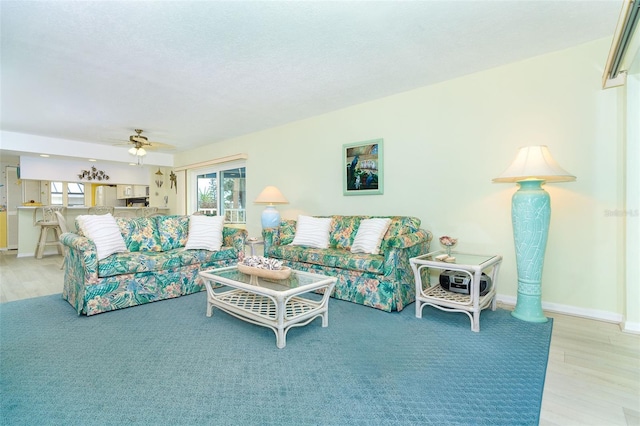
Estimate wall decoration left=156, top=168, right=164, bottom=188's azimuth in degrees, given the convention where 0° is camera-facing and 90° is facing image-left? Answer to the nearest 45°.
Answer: approximately 0°

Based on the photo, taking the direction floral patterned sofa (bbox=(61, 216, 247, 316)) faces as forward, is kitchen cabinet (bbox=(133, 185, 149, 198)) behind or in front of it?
behind

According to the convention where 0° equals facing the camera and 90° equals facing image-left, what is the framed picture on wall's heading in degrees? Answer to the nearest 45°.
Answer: approximately 45°

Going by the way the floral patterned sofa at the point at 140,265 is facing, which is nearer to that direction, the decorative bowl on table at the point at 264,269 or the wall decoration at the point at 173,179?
the decorative bowl on table

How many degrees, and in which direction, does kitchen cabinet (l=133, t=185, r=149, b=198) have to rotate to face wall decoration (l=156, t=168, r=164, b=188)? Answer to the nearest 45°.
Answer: approximately 45° to its left

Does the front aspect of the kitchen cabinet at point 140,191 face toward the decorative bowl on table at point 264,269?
yes

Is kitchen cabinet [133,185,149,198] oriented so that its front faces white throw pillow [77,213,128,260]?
yes

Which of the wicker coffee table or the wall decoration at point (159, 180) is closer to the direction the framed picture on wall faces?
the wicker coffee table
